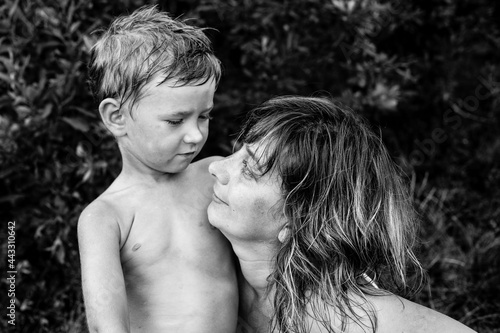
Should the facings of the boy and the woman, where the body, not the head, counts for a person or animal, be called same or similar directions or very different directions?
very different directions

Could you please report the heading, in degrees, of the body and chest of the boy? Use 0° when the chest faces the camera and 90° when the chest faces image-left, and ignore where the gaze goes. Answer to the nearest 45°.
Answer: approximately 315°

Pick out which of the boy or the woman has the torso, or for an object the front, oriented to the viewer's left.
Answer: the woman

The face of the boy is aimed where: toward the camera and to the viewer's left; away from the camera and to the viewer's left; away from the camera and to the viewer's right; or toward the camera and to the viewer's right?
toward the camera and to the viewer's right

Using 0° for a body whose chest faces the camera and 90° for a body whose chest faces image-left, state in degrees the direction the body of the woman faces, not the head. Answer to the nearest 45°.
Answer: approximately 90°

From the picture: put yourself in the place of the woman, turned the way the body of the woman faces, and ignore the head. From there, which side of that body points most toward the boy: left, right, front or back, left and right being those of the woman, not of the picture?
front

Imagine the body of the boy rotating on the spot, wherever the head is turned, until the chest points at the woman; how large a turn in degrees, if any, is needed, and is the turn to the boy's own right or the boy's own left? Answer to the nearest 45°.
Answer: approximately 45° to the boy's own left

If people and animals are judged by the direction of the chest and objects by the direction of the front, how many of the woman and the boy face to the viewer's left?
1
